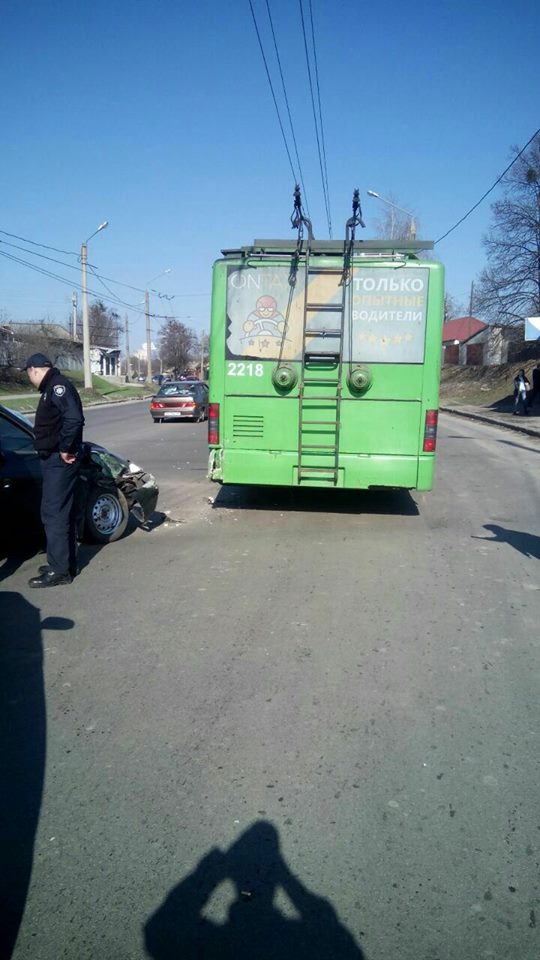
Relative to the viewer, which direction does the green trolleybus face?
away from the camera

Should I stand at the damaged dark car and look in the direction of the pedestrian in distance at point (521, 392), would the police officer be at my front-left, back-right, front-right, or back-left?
back-right

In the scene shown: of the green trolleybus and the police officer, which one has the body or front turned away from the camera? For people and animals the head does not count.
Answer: the green trolleybus

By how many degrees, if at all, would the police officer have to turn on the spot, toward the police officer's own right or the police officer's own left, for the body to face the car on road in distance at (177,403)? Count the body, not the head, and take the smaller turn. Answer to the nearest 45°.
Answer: approximately 90° to the police officer's own right

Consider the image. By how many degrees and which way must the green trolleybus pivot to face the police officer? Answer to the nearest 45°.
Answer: approximately 135° to its left

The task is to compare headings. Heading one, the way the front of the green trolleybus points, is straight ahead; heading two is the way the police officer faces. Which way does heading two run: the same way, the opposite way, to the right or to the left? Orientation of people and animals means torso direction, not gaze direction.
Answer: to the left

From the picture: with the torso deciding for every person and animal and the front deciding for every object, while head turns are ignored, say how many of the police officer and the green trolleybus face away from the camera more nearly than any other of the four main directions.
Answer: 1

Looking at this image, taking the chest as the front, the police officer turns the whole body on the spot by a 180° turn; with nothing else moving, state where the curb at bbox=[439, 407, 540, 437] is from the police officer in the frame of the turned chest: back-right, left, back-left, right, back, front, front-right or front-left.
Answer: front-left

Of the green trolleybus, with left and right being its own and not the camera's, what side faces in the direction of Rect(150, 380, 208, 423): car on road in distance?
front

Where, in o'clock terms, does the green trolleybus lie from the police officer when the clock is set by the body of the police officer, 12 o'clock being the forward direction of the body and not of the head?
The green trolleybus is roughly at 5 o'clock from the police officer.

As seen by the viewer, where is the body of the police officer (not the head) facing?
to the viewer's left
